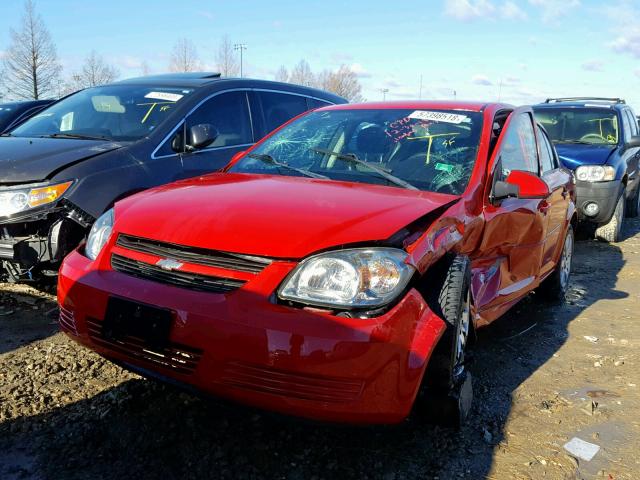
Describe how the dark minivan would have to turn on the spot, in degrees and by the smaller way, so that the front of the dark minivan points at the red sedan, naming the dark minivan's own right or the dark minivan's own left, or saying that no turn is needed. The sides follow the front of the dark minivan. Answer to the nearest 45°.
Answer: approximately 45° to the dark minivan's own left

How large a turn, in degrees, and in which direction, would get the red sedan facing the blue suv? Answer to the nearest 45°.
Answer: approximately 180°

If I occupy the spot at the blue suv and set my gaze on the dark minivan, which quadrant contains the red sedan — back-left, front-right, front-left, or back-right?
front-left

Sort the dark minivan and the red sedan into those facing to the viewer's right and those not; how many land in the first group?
0

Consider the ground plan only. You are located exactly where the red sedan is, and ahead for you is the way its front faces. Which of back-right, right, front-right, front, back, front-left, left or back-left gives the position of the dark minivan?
right

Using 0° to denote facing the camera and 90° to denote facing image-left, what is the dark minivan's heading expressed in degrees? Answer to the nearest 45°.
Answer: approximately 45°

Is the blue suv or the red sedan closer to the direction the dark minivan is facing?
the red sedan

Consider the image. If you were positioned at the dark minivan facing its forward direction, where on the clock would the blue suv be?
The blue suv is roughly at 7 o'clock from the dark minivan.
